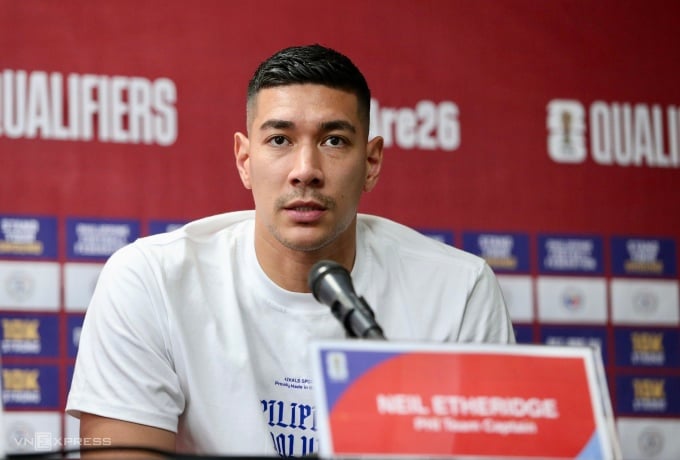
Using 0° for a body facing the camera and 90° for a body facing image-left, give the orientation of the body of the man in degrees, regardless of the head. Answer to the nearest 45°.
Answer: approximately 0°

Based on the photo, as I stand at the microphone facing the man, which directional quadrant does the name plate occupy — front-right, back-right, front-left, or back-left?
back-right

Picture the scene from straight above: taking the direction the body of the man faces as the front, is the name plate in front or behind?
in front

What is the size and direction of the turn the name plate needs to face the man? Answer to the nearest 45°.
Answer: approximately 135° to its right

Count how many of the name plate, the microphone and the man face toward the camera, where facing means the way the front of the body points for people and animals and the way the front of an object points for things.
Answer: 2

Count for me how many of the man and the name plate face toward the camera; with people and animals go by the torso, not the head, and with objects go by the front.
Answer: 2

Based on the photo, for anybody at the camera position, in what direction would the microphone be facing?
facing away from the viewer and to the left of the viewer

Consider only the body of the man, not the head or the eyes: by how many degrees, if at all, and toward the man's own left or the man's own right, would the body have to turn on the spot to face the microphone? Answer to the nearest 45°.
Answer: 0° — they already face it
